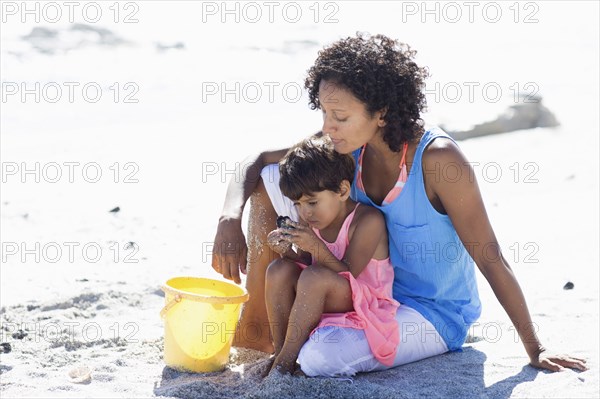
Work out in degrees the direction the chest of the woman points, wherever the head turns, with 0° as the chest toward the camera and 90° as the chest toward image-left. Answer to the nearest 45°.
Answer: approximately 45°

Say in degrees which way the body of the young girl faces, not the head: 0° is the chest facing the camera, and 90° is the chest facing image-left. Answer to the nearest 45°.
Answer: approximately 45°
